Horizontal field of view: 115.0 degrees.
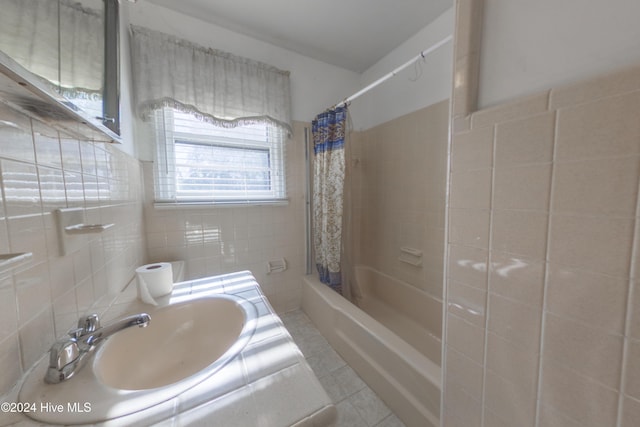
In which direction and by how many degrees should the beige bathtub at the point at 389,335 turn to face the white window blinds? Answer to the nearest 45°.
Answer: approximately 45° to its right

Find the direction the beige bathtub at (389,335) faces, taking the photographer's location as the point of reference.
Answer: facing the viewer and to the left of the viewer

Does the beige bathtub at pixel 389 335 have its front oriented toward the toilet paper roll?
yes

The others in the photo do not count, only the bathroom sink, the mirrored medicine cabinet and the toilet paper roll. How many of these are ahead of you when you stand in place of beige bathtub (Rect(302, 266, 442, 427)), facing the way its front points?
3

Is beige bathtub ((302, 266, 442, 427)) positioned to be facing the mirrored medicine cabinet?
yes

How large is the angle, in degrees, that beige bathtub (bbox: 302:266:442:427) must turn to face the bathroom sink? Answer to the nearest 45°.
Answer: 0° — it already faces it

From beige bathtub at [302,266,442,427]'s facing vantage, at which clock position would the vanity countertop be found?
The vanity countertop is roughly at 11 o'clock from the beige bathtub.
